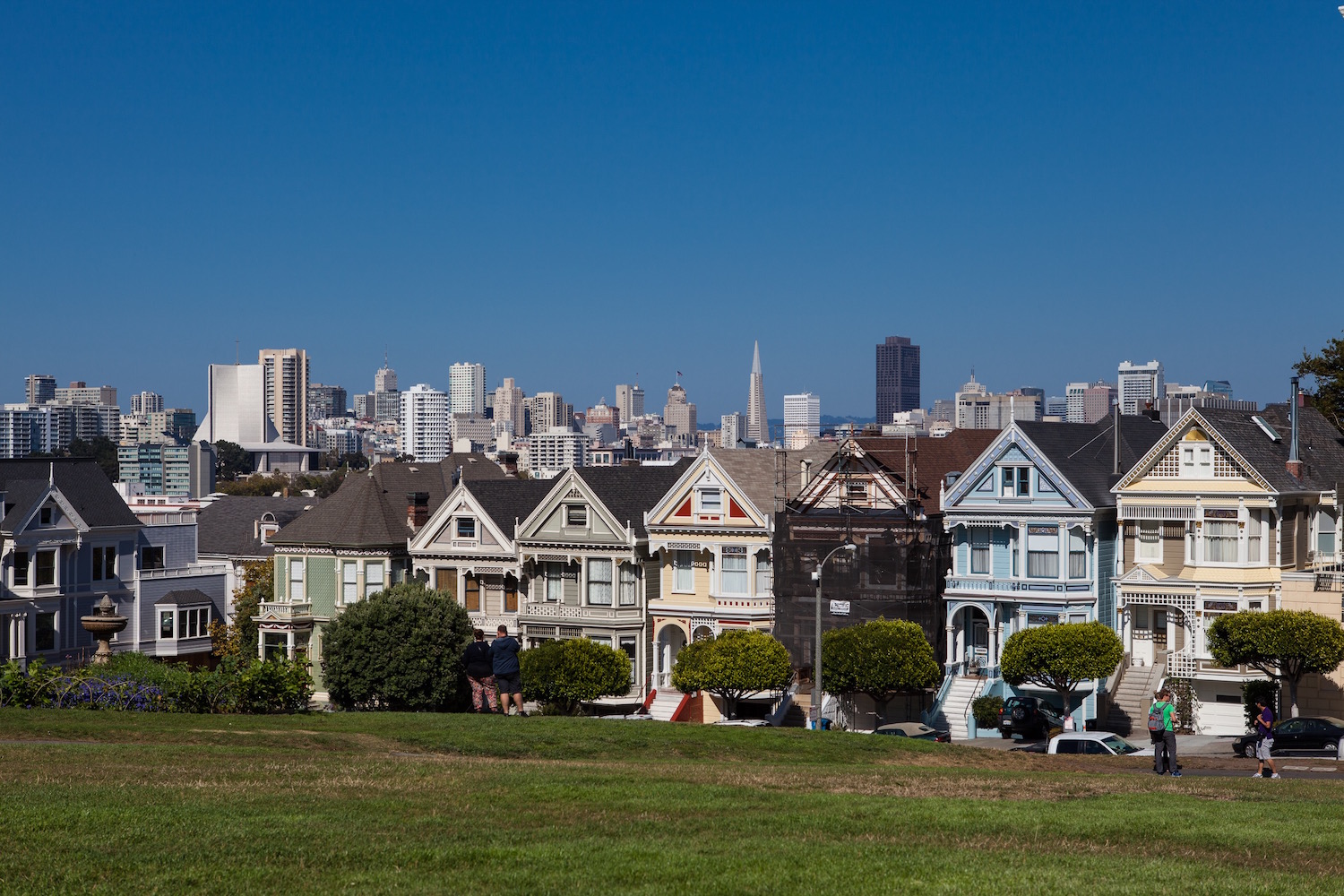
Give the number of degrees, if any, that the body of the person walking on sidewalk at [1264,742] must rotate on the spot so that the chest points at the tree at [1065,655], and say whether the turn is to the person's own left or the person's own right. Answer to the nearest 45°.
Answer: approximately 90° to the person's own right

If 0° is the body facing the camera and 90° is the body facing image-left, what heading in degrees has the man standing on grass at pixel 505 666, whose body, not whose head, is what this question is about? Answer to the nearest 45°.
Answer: approximately 180°

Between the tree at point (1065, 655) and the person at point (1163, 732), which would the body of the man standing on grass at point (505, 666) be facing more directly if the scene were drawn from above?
the tree

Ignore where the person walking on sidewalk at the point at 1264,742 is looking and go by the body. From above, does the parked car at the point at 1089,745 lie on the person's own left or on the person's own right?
on the person's own right

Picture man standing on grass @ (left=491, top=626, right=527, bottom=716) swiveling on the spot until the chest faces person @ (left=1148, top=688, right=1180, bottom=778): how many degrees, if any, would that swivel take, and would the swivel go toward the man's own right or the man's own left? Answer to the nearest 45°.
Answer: approximately 135° to the man's own right
